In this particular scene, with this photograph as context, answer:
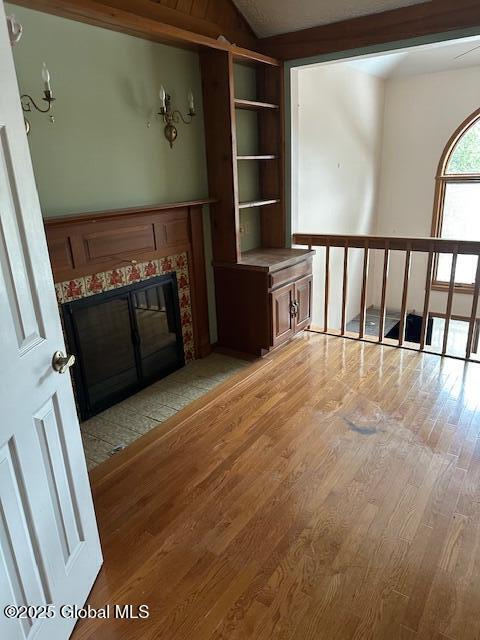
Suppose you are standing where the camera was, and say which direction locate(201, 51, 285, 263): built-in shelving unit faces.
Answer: facing the viewer and to the right of the viewer

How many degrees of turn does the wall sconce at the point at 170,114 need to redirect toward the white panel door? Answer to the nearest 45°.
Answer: approximately 45° to its right

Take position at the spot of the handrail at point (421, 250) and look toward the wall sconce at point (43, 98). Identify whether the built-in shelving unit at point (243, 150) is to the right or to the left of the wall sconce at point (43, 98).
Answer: right

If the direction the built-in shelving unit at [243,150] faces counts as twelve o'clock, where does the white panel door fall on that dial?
The white panel door is roughly at 2 o'clock from the built-in shelving unit.

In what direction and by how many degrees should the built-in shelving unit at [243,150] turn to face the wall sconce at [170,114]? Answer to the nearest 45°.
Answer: approximately 90° to its right

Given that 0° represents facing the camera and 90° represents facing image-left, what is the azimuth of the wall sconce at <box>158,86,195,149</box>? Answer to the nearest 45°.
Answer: approximately 315°

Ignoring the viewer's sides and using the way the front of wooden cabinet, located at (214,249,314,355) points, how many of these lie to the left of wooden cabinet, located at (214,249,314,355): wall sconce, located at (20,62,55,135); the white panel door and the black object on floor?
1

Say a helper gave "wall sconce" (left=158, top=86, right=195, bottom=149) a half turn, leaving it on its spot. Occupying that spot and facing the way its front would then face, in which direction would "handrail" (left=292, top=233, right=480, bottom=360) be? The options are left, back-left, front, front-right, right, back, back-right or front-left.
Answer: back-right

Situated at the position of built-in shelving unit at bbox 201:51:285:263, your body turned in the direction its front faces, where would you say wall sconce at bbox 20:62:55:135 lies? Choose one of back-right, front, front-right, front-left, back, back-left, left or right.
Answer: right

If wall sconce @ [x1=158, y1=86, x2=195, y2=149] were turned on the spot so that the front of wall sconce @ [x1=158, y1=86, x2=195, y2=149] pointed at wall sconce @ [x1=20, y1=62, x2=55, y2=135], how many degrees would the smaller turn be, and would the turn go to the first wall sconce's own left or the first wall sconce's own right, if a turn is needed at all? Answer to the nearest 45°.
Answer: approximately 90° to the first wall sconce's own right

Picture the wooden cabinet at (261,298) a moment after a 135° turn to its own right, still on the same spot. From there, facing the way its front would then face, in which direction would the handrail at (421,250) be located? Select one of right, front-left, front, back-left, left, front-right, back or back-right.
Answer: back

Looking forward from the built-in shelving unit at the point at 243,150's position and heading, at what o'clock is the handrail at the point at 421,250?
The handrail is roughly at 11 o'clock from the built-in shelving unit.
